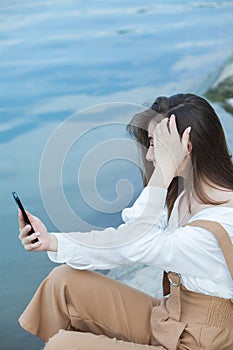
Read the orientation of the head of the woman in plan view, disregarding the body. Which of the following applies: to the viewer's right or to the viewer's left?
to the viewer's left

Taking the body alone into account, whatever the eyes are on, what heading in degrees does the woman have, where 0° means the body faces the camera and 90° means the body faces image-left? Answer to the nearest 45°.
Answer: approximately 90°
